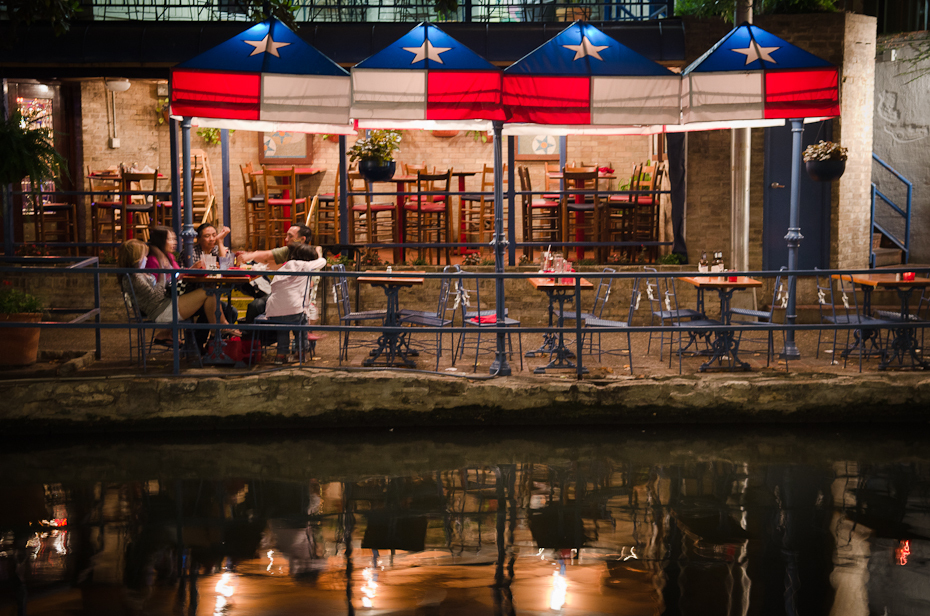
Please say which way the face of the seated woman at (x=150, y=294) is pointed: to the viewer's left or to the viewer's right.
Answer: to the viewer's right

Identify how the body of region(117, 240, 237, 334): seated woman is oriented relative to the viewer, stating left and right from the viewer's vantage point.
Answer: facing to the right of the viewer

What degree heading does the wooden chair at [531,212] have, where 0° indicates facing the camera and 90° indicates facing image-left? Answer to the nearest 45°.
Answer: approximately 270°

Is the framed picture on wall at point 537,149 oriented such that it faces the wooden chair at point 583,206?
yes

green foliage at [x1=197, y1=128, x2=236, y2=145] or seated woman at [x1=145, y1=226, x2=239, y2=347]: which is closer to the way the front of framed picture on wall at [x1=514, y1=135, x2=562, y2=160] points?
the seated woman

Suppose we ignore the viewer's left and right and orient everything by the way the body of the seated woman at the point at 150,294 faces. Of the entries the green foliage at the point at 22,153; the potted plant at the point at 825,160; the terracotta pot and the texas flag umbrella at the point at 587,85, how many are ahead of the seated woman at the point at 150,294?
2

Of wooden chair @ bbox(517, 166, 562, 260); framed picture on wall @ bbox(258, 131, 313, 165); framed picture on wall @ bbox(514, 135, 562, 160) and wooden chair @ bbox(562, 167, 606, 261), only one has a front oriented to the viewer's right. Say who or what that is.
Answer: wooden chair @ bbox(517, 166, 562, 260)

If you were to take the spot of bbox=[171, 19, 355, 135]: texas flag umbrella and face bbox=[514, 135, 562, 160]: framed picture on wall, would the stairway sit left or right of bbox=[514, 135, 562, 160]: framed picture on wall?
right

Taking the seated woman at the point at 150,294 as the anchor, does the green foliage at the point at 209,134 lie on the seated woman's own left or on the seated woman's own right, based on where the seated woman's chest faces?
on the seated woman's own left

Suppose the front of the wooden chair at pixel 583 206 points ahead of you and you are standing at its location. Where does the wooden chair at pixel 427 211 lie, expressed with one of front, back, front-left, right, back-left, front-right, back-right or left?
left
